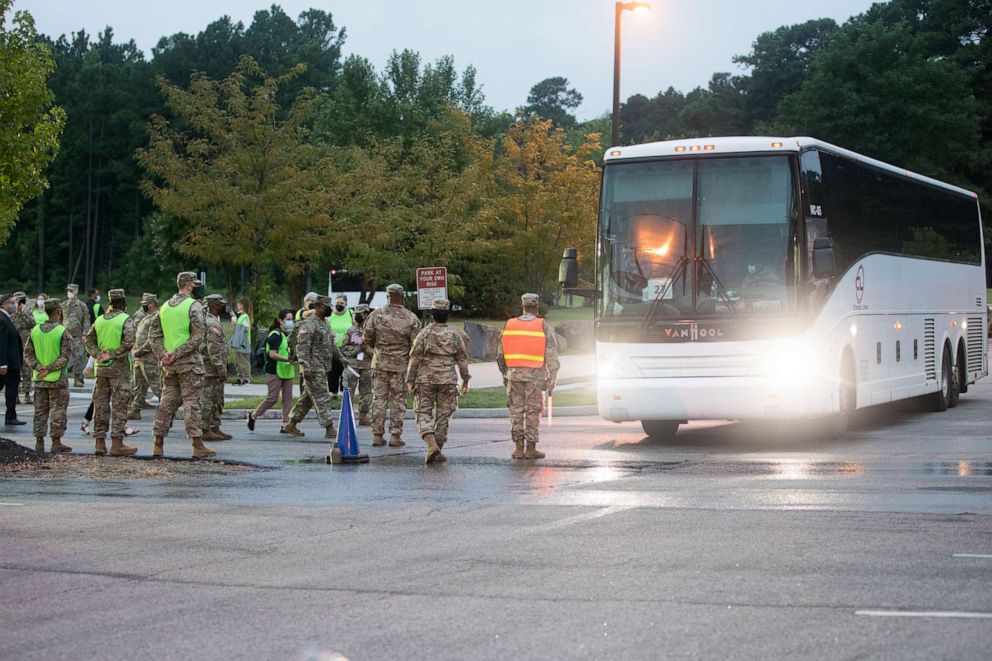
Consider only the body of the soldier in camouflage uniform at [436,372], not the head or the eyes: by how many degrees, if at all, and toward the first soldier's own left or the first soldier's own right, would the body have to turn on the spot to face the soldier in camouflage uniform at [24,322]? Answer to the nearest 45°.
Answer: approximately 45° to the first soldier's own left

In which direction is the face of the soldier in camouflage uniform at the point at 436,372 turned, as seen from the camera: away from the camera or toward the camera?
away from the camera

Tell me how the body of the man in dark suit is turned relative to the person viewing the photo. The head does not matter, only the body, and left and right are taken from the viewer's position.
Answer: facing to the right of the viewer

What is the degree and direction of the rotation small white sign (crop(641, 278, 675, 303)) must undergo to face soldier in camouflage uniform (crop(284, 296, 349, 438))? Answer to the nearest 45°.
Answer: approximately 90° to its right

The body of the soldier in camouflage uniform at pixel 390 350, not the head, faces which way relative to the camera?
away from the camera

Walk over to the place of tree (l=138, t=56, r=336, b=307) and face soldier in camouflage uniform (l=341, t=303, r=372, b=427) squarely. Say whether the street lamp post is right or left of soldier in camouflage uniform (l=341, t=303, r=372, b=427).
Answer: left

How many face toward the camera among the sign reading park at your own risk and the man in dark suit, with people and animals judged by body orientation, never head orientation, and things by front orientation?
1

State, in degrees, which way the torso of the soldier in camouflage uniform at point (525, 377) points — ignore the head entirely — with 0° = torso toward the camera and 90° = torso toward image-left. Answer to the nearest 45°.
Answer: approximately 180°

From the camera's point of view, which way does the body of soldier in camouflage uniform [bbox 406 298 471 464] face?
away from the camera
